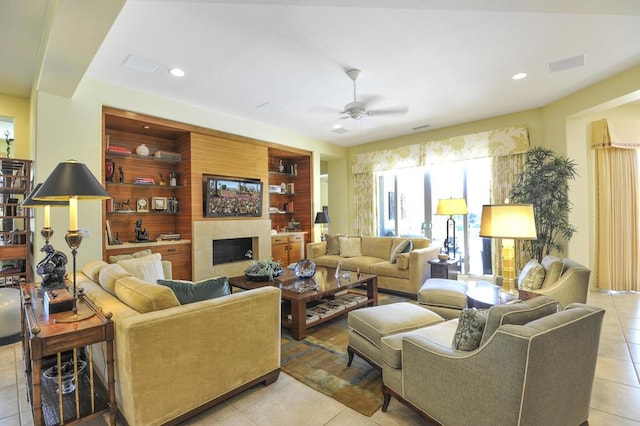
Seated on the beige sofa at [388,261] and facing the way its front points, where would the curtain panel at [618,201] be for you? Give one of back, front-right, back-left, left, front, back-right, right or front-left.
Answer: back-left

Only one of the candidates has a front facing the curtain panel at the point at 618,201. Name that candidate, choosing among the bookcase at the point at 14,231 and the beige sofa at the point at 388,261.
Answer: the bookcase

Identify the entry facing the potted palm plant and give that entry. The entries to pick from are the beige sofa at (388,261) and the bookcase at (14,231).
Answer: the bookcase

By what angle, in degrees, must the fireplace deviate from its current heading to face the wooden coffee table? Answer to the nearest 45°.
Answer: approximately 45° to its right

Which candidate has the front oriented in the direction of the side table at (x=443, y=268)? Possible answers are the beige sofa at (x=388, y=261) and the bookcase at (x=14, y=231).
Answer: the bookcase

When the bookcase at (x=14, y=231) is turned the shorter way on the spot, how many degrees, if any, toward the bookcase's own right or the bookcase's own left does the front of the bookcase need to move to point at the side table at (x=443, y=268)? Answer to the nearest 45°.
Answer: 0° — it already faces it

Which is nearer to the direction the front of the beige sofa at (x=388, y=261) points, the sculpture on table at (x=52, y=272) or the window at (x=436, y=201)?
the sculpture on table

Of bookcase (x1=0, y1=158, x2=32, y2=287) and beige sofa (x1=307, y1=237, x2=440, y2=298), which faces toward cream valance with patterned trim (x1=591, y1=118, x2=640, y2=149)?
the bookcase

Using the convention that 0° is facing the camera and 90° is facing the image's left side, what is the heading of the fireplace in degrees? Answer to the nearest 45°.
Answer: approximately 315°
